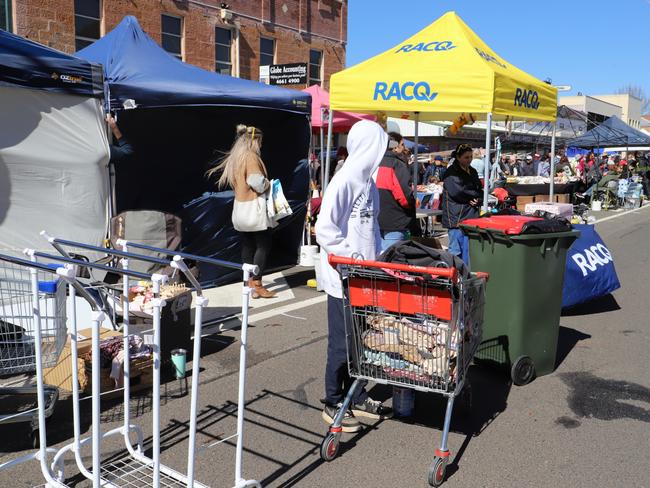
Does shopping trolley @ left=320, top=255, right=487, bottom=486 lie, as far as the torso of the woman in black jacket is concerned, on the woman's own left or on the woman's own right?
on the woman's own right

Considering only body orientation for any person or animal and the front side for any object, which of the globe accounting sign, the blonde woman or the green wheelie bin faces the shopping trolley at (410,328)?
the globe accounting sign

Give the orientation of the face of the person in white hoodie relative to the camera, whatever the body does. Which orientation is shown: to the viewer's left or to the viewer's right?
to the viewer's right

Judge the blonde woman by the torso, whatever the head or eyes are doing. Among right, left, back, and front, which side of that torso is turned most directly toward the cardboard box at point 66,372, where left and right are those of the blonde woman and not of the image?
back

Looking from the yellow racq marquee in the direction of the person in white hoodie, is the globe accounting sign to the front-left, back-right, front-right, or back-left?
back-right

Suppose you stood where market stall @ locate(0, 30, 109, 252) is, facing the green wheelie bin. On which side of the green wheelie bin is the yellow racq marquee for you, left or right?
left

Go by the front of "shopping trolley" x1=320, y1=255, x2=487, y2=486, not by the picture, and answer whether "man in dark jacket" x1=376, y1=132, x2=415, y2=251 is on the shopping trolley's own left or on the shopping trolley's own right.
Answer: on the shopping trolley's own left

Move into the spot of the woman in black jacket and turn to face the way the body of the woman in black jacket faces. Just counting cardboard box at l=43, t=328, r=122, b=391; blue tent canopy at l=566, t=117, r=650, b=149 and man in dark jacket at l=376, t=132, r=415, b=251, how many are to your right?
2

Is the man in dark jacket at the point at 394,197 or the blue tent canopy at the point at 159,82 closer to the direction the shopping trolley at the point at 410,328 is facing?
the man in dark jacket

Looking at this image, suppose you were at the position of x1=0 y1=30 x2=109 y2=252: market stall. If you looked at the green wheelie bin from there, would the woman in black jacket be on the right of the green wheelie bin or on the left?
left

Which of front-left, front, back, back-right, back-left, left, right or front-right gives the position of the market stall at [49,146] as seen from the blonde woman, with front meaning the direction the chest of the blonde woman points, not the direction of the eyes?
back-left

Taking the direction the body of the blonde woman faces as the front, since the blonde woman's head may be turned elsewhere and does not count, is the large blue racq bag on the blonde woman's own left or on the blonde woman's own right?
on the blonde woman's own right
